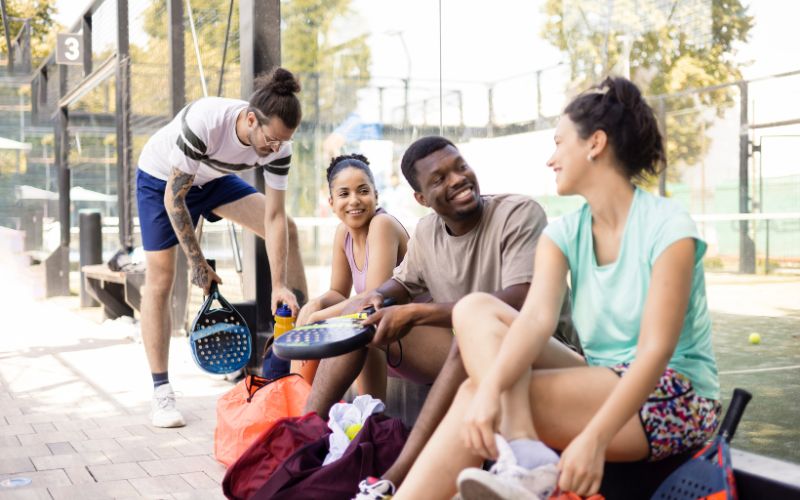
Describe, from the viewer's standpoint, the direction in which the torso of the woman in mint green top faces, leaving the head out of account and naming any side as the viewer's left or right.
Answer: facing the viewer and to the left of the viewer

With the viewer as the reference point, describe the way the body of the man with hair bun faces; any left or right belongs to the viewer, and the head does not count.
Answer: facing the viewer and to the right of the viewer

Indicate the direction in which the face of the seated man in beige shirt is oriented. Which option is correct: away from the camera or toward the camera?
toward the camera

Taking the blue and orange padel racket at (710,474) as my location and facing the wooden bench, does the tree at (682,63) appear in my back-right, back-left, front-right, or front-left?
front-right

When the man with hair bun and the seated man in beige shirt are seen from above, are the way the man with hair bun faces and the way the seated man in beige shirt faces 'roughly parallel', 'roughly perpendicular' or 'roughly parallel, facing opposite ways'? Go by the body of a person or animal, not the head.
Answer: roughly perpendicular

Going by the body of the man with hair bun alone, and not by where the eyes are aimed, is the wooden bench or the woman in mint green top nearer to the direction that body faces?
the woman in mint green top

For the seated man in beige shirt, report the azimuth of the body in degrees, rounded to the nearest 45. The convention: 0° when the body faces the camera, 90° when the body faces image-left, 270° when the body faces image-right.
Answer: approximately 45°

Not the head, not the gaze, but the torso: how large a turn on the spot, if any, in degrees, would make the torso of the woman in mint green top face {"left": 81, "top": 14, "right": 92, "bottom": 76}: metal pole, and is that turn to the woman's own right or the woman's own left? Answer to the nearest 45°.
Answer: approximately 90° to the woman's own right

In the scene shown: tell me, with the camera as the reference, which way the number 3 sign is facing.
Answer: facing the viewer

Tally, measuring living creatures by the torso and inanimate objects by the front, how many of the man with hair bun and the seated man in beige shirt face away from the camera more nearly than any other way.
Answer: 0
